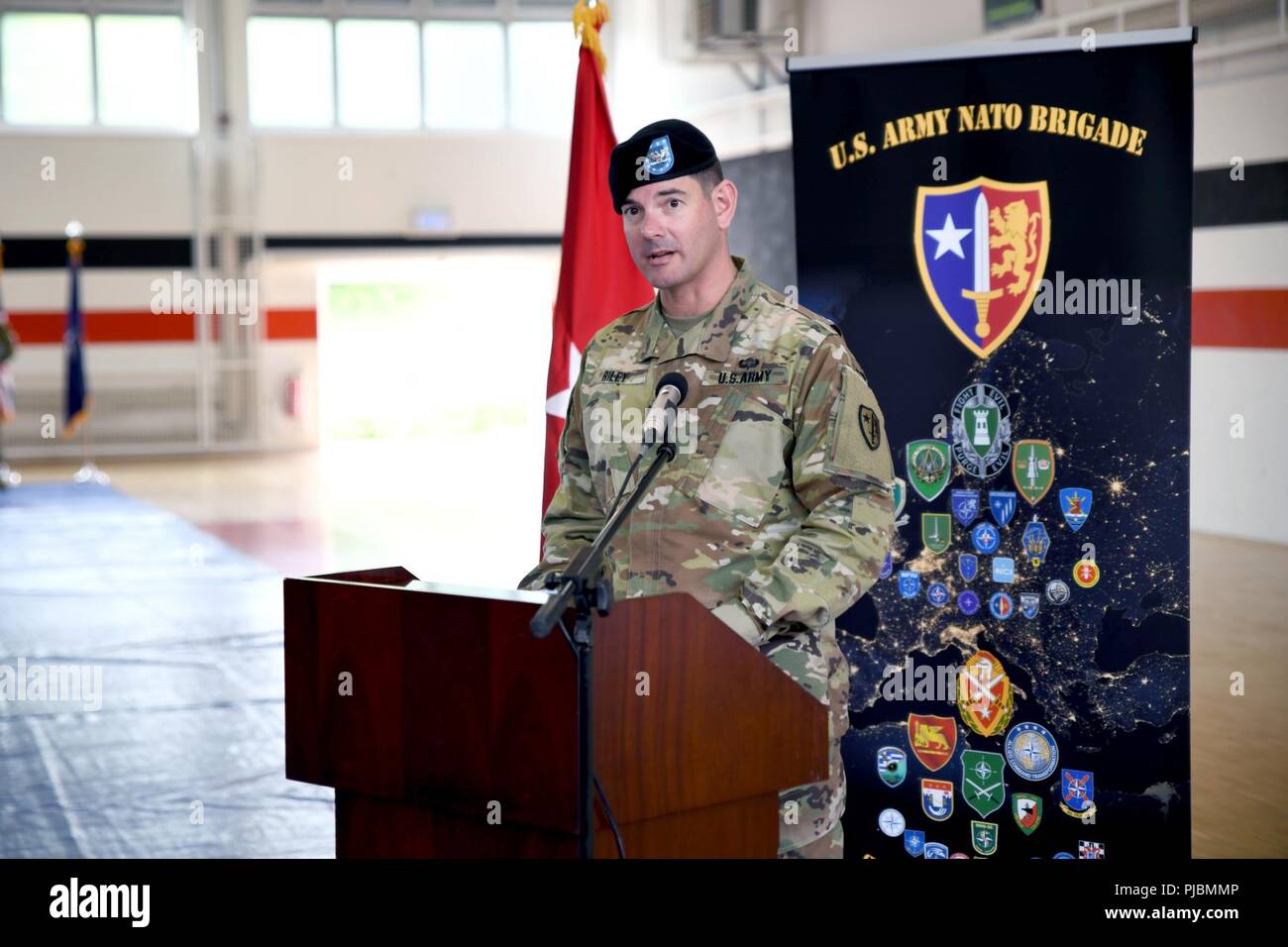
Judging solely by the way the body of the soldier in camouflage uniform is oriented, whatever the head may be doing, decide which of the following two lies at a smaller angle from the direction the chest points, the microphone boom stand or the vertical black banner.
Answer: the microphone boom stand

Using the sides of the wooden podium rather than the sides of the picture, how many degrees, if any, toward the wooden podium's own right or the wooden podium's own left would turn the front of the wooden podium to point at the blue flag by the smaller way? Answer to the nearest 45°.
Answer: approximately 135° to the wooden podium's own right

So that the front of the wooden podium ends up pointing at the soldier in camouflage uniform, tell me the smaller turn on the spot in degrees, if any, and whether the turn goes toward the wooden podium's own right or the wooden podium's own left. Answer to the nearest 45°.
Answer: approximately 180°

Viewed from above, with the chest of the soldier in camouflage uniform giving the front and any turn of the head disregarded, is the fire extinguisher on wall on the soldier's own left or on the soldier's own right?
on the soldier's own right

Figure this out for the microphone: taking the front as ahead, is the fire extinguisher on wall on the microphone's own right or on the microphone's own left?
on the microphone's own left

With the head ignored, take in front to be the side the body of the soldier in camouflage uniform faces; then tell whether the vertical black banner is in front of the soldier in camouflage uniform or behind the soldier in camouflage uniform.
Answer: behind

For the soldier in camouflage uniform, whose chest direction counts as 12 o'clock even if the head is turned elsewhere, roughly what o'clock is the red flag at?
The red flag is roughly at 4 o'clock from the soldier in camouflage uniform.
